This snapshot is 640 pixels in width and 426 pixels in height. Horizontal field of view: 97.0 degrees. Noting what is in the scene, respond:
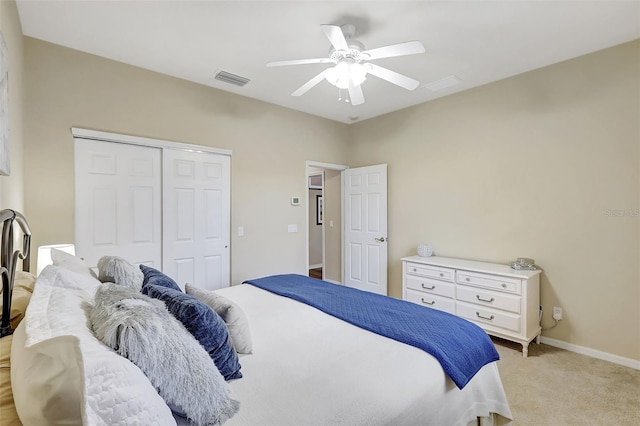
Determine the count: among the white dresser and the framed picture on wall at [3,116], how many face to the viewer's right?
1

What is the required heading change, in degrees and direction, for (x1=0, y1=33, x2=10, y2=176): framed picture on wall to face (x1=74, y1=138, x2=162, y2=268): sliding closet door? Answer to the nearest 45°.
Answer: approximately 45° to its left

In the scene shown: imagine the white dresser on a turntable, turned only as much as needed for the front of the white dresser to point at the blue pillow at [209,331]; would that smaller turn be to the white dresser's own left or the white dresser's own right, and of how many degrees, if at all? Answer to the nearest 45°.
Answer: approximately 45° to the white dresser's own left

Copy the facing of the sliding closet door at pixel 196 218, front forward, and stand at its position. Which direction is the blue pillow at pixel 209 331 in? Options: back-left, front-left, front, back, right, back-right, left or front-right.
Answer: front-right

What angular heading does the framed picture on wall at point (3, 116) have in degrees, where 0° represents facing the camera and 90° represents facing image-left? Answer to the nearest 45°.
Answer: approximately 270°

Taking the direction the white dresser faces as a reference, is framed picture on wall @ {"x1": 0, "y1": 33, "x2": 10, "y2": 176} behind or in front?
in front

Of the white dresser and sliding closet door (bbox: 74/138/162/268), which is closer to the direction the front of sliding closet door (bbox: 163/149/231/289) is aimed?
the white dresser

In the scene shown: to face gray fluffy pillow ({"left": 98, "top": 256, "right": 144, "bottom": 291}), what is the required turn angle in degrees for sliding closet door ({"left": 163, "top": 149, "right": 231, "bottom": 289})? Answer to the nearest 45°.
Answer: approximately 45° to its right

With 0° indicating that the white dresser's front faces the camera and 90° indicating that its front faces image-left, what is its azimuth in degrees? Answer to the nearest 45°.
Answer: approximately 45°

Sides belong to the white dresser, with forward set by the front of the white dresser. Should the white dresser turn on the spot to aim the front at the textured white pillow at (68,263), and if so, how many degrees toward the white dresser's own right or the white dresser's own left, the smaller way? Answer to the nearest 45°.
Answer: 0° — it already faces it
